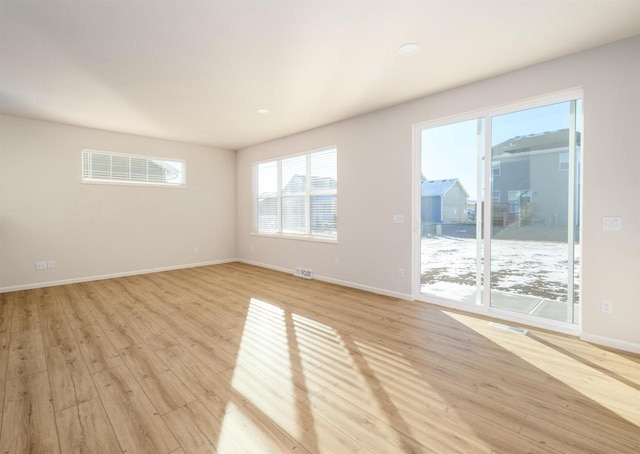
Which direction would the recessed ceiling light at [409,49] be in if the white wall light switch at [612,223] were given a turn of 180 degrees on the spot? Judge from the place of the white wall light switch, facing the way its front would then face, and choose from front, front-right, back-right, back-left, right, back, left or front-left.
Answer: back-left

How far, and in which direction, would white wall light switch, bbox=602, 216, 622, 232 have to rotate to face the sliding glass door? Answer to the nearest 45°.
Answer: approximately 90° to its right

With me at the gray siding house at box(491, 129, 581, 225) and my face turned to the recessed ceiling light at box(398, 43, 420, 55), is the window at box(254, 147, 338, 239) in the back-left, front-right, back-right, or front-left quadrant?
front-right

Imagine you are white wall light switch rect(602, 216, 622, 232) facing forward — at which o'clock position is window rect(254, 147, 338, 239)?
The window is roughly at 3 o'clock from the white wall light switch.

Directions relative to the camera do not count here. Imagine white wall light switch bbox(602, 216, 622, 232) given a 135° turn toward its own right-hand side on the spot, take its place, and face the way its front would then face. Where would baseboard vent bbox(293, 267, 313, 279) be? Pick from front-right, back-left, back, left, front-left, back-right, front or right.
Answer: front-left

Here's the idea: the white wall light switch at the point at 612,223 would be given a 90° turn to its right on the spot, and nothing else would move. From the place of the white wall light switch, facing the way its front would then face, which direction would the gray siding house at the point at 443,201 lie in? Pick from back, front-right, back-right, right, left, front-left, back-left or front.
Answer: front
